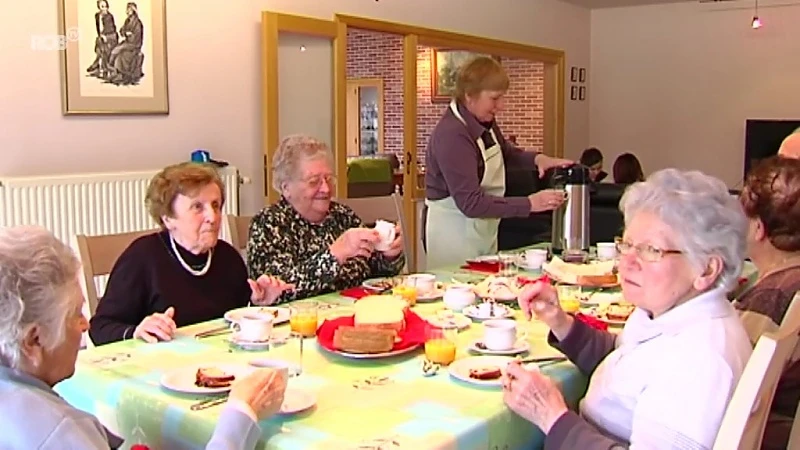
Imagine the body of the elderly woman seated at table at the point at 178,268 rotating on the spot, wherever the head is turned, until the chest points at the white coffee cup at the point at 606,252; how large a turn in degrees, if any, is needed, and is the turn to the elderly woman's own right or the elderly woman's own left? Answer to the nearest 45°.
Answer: approximately 45° to the elderly woman's own left

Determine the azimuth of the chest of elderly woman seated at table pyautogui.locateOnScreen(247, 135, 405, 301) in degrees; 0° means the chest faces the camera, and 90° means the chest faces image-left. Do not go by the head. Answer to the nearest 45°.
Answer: approximately 315°

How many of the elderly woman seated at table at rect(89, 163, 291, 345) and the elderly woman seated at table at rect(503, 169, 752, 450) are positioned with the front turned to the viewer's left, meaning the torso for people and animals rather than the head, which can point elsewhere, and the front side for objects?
1

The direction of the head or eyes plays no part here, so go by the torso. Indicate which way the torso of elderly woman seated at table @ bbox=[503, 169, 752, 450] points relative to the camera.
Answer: to the viewer's left

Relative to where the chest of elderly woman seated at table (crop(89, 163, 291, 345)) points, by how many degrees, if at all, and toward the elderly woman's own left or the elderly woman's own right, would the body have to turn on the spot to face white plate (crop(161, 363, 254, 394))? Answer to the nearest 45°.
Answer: approximately 45° to the elderly woman's own right

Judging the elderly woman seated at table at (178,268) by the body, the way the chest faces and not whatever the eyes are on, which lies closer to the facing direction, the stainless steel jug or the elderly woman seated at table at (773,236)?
the elderly woman seated at table

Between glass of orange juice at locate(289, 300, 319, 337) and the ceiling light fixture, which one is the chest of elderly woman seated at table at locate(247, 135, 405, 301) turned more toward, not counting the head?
the glass of orange juice

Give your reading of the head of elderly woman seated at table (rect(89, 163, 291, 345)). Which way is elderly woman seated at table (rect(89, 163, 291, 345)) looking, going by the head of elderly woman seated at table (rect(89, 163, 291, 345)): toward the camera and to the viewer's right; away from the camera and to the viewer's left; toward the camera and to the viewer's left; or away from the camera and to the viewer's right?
toward the camera and to the viewer's right

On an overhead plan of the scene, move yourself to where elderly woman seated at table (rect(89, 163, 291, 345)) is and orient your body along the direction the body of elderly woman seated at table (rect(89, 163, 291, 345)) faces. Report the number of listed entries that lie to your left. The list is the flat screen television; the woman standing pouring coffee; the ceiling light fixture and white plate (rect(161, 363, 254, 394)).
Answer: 3

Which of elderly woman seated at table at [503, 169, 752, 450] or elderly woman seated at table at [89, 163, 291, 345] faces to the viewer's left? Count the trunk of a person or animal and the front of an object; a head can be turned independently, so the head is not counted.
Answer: elderly woman seated at table at [503, 169, 752, 450]

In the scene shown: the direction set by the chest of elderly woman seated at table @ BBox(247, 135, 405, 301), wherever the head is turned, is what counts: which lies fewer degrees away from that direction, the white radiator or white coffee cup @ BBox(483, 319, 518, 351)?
the white coffee cup
